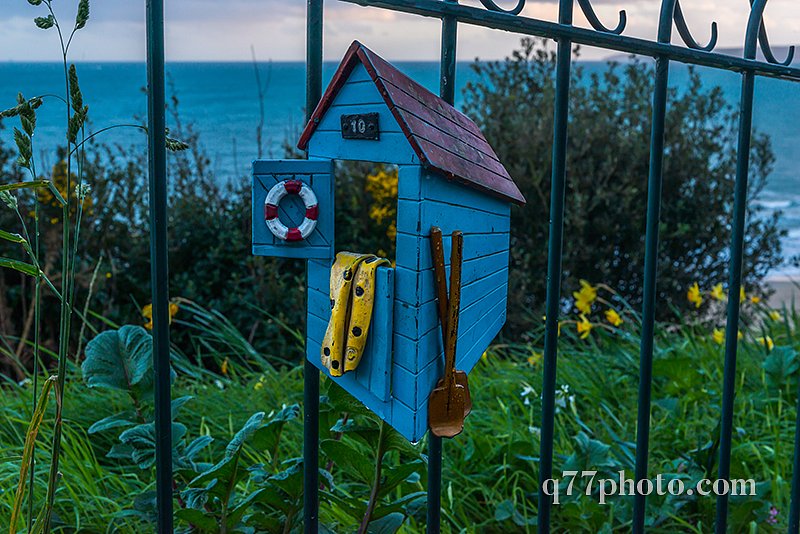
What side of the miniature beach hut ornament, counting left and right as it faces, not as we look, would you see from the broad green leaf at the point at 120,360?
right

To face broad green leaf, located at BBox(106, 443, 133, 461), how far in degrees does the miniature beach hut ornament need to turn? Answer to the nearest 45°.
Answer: approximately 90° to its right

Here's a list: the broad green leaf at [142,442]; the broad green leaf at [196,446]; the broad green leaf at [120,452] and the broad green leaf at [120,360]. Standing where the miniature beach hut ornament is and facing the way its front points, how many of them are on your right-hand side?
4

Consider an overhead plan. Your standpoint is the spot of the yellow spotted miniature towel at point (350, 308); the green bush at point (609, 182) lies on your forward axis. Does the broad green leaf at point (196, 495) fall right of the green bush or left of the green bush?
left

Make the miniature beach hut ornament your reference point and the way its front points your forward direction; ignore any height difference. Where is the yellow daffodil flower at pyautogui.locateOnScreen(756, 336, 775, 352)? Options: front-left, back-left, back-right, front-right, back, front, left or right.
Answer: back

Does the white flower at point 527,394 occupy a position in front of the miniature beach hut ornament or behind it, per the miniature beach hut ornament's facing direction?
behind
